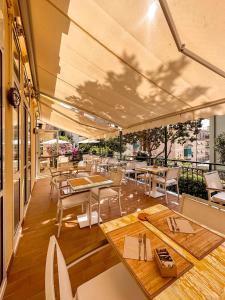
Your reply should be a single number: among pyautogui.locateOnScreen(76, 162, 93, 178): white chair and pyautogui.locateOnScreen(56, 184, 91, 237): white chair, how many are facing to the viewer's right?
1

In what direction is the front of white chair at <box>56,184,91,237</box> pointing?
to the viewer's right

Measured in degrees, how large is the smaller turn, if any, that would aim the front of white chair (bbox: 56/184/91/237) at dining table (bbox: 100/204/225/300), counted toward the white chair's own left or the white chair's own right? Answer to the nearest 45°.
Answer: approximately 90° to the white chair's own right

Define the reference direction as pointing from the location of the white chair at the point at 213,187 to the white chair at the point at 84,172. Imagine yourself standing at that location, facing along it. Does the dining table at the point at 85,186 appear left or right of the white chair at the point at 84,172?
left

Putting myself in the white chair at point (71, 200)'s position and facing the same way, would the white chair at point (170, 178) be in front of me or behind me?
in front

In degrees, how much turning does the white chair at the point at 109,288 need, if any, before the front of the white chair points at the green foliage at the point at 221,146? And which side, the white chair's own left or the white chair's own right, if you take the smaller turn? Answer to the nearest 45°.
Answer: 0° — it already faces it

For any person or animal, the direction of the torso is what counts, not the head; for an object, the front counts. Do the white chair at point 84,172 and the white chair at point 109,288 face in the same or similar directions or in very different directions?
very different directions

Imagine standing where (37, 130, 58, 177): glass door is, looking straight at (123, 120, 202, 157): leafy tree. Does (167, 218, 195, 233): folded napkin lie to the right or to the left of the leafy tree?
right

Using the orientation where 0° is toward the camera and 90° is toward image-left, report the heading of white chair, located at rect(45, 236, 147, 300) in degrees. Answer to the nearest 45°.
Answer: approximately 225°
